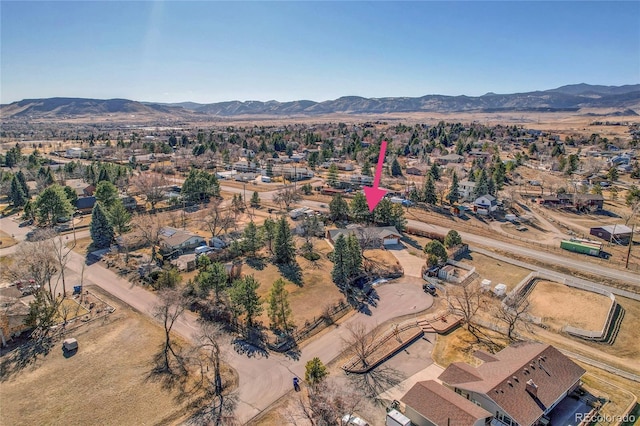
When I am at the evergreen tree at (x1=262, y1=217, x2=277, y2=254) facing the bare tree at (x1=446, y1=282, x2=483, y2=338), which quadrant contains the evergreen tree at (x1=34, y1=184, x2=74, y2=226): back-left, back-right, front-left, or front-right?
back-right

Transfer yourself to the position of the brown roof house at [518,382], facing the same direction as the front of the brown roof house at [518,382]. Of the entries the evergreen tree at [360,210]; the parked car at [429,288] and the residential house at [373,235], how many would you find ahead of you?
3

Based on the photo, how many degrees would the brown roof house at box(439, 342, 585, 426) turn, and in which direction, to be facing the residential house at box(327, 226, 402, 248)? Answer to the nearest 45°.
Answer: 0° — it already faces it

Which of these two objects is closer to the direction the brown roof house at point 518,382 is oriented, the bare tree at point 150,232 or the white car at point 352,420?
the bare tree

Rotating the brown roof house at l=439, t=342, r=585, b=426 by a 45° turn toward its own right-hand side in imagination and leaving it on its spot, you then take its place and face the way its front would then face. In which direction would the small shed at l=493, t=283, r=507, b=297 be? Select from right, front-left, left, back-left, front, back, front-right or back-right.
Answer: front

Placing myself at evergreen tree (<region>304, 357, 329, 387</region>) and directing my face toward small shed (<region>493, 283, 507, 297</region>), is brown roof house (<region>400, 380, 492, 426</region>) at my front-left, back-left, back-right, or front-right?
front-right

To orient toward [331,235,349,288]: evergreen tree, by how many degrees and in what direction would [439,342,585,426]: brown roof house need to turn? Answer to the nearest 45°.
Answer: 0° — it already faces it

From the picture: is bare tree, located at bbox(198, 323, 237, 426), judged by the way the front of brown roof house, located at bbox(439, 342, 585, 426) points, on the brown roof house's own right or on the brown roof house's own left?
on the brown roof house's own left

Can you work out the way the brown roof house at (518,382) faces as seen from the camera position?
facing away from the viewer and to the left of the viewer

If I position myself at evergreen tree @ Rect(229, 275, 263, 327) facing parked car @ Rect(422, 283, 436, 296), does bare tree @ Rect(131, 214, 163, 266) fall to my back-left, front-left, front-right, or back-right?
back-left

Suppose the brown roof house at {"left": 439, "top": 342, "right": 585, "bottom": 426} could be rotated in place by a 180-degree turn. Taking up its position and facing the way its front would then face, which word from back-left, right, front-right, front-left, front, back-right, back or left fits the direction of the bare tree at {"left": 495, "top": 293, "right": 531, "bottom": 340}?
back-left

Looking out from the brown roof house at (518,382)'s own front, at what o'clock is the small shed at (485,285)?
The small shed is roughly at 1 o'clock from the brown roof house.
